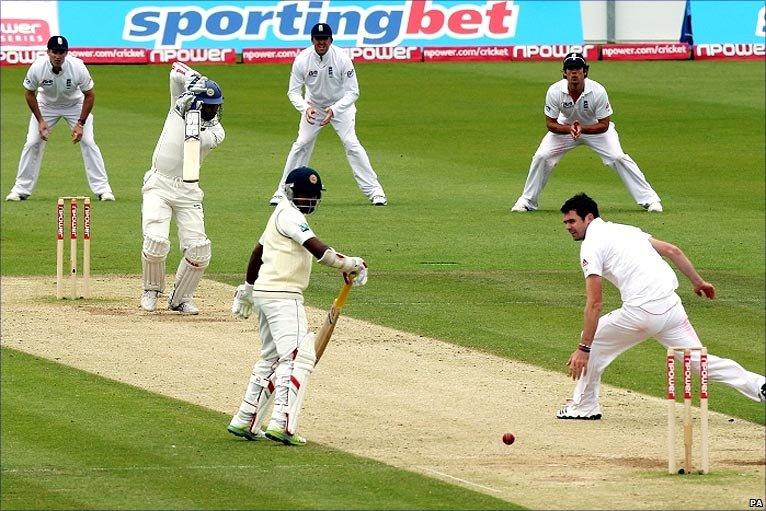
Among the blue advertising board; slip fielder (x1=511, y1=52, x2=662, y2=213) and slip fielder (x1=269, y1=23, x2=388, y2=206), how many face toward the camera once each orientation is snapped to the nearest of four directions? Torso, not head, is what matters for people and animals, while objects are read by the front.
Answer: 3

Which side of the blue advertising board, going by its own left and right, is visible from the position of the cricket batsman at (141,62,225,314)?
front

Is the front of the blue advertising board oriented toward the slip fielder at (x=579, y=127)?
yes

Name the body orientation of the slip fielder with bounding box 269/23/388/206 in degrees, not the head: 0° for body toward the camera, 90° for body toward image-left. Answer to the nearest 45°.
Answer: approximately 0°

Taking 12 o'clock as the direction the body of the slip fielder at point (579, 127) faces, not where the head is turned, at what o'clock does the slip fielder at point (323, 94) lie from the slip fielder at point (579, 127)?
the slip fielder at point (323, 94) is roughly at 3 o'clock from the slip fielder at point (579, 127).

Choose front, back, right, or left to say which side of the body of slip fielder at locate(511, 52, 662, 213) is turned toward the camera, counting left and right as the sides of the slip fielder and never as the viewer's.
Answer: front

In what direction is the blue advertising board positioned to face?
toward the camera

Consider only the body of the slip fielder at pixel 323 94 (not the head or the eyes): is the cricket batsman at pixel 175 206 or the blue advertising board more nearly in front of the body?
the cricket batsman

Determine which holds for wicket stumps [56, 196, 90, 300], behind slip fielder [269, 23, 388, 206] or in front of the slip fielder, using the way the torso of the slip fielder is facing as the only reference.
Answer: in front

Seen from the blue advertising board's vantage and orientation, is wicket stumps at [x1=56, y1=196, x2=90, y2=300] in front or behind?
in front

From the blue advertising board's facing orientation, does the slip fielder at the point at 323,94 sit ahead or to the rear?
ahead
